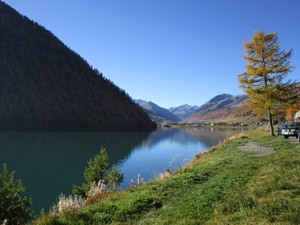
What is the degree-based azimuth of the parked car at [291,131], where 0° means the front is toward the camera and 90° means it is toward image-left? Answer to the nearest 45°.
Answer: approximately 45°

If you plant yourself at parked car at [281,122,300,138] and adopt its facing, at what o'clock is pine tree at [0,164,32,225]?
The pine tree is roughly at 11 o'clock from the parked car.
